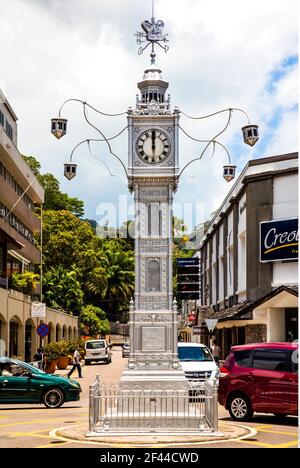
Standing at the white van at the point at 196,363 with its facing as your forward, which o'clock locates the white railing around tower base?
The white railing around tower base is roughly at 12 o'clock from the white van.

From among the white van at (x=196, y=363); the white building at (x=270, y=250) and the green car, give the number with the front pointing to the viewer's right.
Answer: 1

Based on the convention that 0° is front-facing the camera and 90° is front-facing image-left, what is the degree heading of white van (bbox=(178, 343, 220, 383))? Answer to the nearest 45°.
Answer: approximately 0°

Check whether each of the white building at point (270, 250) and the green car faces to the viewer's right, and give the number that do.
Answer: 1

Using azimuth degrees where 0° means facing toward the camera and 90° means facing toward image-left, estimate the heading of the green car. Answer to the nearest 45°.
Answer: approximately 270°

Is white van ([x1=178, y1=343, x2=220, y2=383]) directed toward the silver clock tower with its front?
yes

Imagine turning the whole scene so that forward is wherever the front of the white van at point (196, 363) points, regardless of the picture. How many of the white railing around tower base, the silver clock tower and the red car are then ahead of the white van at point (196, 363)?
3

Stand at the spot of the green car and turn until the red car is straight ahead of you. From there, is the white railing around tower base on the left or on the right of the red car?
right

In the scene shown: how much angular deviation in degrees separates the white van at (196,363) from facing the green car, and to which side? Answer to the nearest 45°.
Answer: approximately 45° to its right

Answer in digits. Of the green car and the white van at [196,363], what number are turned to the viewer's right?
1

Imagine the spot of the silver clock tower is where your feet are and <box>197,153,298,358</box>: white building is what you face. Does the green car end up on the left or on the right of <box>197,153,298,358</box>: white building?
left

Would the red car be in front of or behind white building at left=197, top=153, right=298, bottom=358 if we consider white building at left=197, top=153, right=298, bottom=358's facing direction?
in front

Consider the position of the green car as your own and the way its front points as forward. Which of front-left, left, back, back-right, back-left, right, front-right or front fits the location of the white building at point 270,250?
front-left

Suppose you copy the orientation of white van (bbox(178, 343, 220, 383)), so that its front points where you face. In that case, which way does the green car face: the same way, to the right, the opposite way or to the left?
to the left
